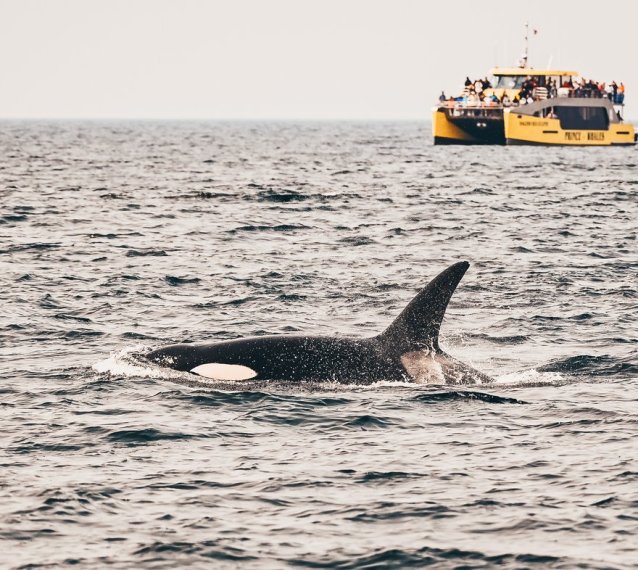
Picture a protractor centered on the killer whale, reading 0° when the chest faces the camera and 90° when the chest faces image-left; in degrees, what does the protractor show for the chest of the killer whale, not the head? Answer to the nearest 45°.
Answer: approximately 90°
